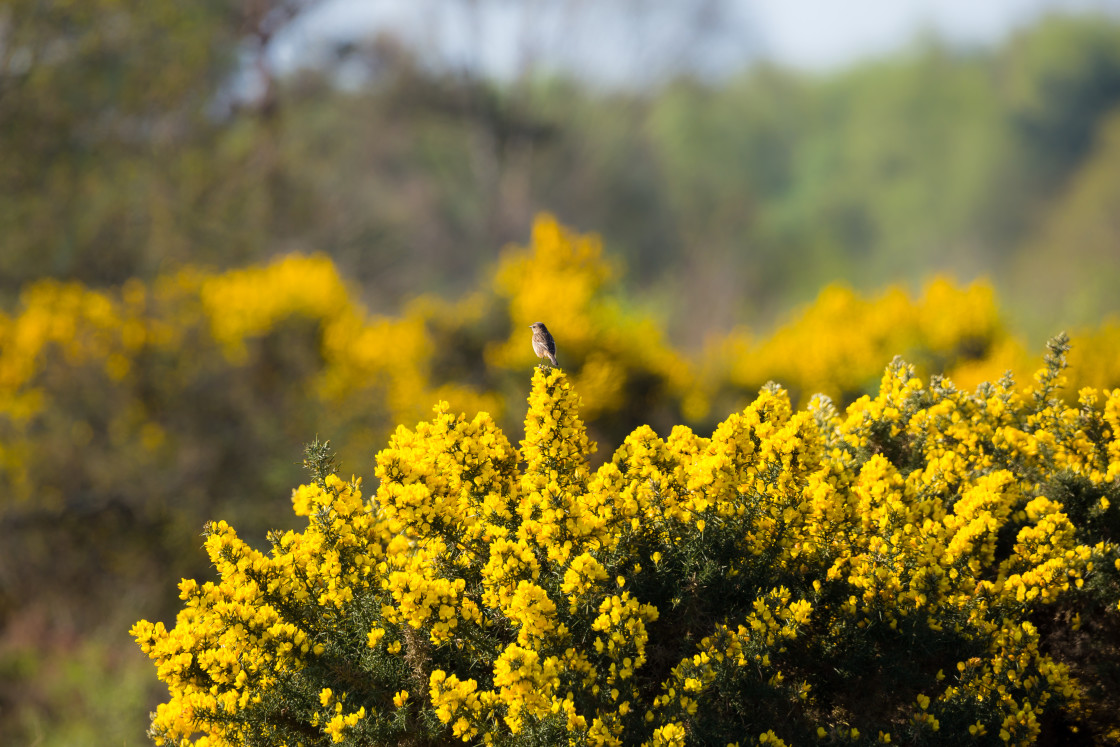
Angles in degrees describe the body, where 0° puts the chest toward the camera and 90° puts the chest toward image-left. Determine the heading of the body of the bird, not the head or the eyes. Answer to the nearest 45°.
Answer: approximately 90°
